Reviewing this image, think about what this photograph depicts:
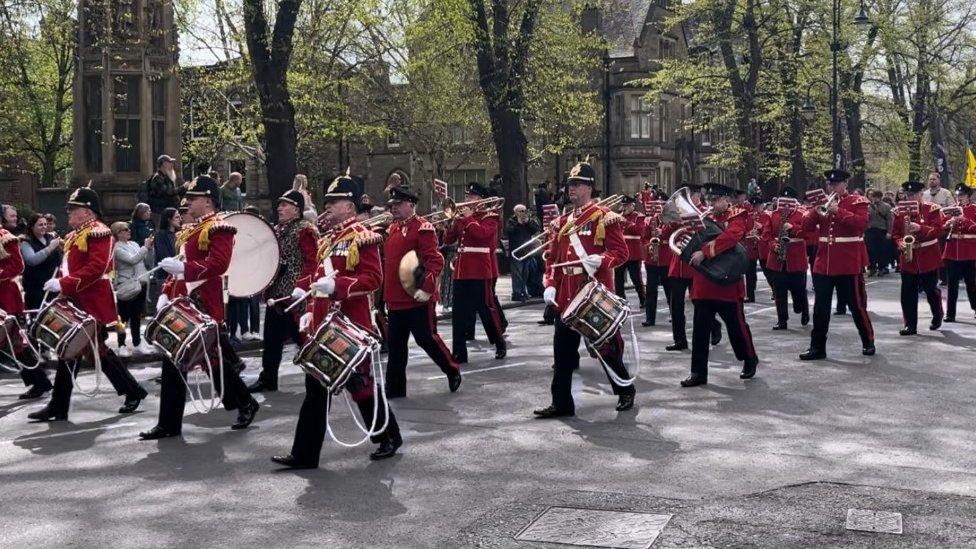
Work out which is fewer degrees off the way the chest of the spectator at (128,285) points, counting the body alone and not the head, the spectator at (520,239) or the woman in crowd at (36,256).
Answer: the spectator

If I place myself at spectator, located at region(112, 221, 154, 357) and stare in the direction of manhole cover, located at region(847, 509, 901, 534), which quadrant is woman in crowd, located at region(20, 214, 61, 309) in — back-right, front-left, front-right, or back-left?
back-right

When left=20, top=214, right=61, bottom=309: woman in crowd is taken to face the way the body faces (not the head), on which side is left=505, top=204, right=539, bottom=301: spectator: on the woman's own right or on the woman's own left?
on the woman's own left

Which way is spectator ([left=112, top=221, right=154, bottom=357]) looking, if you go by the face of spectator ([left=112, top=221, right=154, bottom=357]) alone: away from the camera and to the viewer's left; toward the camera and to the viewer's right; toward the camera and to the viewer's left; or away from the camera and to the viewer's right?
toward the camera and to the viewer's right

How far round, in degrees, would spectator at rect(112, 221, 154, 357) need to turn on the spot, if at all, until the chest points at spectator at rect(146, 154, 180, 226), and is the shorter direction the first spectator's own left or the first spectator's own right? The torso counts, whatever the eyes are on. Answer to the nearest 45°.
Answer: approximately 135° to the first spectator's own left

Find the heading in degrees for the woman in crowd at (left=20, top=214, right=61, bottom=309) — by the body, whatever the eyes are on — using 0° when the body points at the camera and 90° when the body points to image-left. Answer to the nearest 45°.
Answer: approximately 315°

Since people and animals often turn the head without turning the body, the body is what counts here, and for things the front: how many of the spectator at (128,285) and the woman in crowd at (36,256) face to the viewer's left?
0

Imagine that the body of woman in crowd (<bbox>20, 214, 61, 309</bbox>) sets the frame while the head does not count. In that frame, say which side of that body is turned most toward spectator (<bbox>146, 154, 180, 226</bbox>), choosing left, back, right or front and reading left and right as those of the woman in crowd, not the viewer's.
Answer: left

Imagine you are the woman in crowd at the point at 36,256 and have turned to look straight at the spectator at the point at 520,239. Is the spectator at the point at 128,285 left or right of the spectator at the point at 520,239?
right

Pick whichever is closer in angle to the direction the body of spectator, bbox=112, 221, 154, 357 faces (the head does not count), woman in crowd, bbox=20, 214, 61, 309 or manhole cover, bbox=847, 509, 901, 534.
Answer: the manhole cover

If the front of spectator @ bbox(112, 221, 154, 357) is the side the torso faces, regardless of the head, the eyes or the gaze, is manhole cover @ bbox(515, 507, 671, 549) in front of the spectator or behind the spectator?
in front

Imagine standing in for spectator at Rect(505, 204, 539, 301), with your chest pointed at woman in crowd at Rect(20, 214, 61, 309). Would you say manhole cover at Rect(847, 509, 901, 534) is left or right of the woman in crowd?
left
